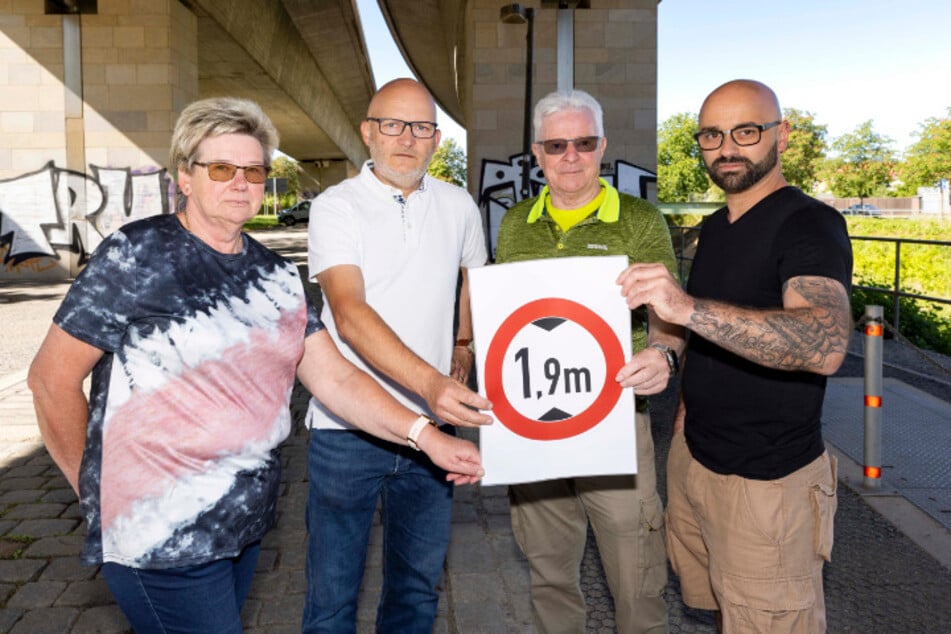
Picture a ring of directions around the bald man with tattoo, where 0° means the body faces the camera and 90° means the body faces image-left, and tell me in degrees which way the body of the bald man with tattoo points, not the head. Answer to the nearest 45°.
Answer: approximately 45°

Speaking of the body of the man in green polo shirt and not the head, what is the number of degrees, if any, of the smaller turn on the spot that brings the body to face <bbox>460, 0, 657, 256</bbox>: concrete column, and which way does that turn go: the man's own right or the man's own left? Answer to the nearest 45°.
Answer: approximately 180°

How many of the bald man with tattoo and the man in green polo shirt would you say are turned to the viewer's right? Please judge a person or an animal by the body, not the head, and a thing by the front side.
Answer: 0

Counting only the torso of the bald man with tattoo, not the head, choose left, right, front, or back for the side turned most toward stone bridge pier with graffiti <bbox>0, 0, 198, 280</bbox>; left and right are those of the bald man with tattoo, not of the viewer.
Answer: right

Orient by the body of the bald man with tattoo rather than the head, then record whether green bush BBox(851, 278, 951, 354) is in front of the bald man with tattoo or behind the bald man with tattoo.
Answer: behind

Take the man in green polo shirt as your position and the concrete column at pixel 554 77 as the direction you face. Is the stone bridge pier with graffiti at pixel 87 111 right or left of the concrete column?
left
